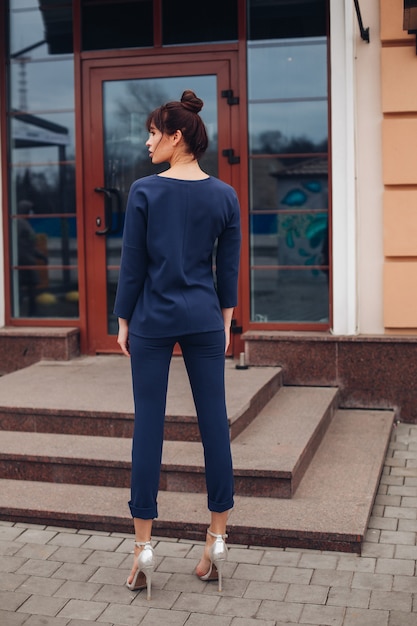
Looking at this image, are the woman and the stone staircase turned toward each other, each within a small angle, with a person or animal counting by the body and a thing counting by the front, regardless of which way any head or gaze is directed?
yes

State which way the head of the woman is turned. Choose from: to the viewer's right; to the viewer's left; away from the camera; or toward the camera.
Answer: to the viewer's left

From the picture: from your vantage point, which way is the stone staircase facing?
toward the camera

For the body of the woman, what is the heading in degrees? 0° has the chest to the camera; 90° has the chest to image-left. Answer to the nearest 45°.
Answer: approximately 180°

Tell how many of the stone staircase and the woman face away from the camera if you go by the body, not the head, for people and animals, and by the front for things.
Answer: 1

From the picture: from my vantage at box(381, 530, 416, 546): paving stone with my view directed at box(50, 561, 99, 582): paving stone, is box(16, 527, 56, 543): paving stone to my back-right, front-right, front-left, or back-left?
front-right

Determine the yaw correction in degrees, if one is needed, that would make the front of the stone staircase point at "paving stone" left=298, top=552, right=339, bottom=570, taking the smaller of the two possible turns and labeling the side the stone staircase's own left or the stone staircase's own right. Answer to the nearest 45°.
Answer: approximately 45° to the stone staircase's own left

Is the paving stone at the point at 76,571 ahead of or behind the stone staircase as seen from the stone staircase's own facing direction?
ahead

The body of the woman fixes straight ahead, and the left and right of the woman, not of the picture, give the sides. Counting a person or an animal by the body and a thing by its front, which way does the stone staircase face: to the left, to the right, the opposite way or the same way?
the opposite way

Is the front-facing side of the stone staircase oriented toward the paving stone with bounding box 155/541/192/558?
yes

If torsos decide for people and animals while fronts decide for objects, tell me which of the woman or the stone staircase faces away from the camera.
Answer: the woman

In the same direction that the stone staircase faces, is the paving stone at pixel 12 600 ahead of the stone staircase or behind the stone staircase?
ahead
